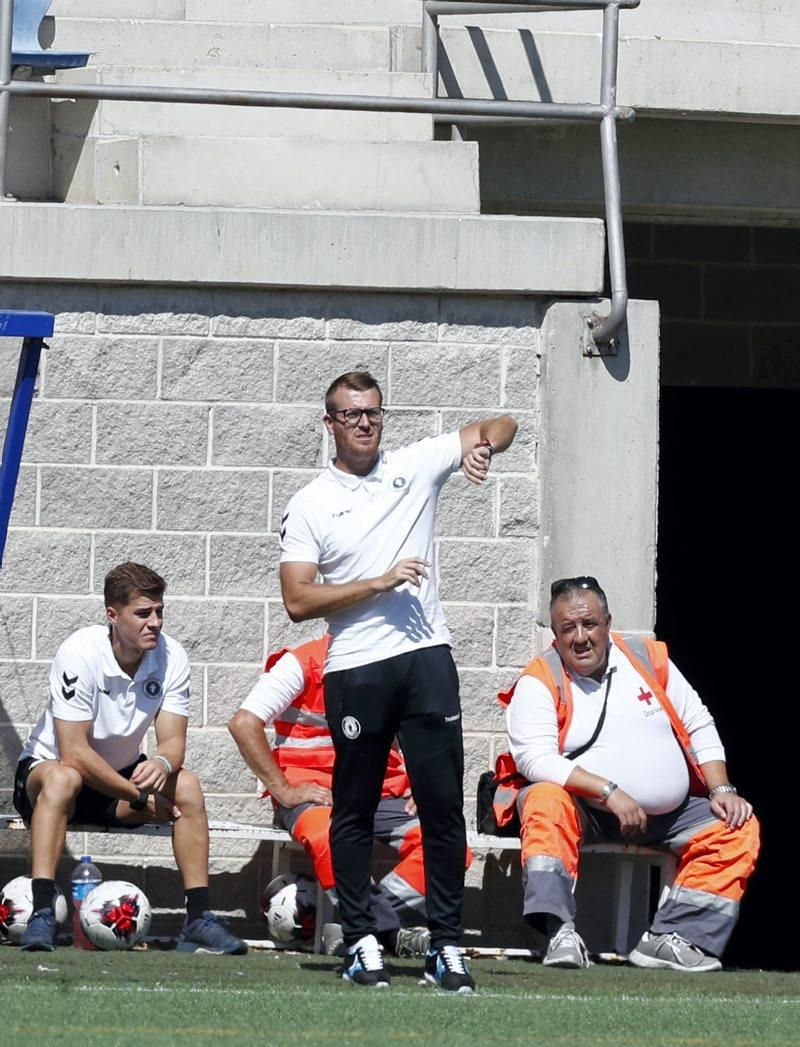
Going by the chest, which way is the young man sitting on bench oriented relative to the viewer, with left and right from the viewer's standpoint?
facing the viewer and to the right of the viewer

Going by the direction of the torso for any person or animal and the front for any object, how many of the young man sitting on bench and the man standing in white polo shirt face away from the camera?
0

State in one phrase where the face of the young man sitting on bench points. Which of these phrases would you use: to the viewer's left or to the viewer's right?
to the viewer's right

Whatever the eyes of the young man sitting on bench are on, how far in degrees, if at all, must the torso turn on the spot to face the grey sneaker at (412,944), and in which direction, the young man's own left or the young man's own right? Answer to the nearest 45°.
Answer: approximately 45° to the young man's own left

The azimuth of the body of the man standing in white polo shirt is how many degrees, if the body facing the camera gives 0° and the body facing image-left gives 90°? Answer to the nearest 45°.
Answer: approximately 0°

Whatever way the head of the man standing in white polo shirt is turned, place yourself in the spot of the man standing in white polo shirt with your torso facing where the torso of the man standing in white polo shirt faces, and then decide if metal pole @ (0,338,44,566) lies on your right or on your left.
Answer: on your right

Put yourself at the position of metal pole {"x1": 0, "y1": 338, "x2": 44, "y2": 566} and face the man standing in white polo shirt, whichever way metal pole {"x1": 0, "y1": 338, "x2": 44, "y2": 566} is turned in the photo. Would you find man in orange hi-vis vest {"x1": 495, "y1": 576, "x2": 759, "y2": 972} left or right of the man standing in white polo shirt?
left
